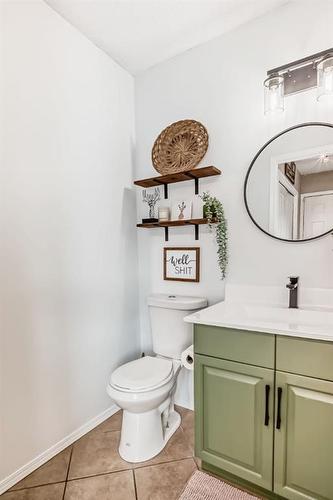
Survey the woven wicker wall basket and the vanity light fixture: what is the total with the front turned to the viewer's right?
0

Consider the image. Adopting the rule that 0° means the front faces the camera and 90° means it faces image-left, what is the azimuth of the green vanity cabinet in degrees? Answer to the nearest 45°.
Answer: approximately 45°

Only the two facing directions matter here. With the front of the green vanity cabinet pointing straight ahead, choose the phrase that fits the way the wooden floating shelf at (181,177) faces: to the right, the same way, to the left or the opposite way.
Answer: the same way

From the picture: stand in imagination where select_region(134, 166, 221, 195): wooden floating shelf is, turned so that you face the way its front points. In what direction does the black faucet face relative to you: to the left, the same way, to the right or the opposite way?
the same way

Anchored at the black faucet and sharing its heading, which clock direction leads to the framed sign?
The framed sign is roughly at 2 o'clock from the black faucet.

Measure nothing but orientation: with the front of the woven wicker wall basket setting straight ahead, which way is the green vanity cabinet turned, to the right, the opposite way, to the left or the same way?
the same way

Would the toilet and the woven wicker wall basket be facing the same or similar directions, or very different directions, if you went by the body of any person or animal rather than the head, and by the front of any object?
same or similar directions

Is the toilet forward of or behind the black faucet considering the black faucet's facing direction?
forward

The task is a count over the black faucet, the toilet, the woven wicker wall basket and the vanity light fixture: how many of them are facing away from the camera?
0

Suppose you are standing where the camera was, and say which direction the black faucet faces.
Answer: facing the viewer and to the left of the viewer

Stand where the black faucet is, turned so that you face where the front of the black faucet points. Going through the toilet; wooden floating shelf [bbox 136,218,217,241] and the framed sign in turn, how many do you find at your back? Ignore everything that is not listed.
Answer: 0
